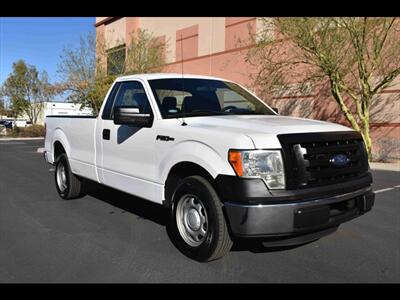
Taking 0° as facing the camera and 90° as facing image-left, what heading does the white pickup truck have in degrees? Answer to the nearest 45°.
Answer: approximately 315°
